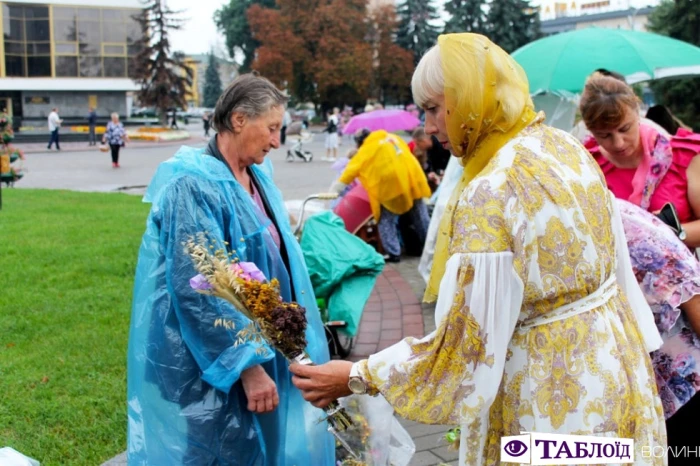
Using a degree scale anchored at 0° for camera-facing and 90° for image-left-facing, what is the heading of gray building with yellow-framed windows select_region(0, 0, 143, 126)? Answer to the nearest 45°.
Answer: approximately 0°

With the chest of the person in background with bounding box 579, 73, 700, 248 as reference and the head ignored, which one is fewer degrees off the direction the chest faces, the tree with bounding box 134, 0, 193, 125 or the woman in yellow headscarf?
the woman in yellow headscarf

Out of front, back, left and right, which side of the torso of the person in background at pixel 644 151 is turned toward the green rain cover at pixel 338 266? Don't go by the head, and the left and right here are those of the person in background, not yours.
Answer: right

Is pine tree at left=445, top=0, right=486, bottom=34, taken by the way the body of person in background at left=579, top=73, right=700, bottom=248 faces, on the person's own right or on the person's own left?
on the person's own right

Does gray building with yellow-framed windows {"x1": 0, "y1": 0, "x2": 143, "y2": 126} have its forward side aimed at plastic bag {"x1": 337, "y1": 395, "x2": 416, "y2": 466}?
yes

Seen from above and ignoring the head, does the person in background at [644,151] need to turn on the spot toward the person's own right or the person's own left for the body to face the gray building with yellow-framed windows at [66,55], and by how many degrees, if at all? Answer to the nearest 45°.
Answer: approximately 90° to the person's own right

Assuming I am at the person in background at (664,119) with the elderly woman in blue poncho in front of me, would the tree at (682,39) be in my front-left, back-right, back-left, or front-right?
back-right

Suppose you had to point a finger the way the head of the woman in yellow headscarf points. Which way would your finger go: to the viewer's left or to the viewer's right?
to the viewer's left

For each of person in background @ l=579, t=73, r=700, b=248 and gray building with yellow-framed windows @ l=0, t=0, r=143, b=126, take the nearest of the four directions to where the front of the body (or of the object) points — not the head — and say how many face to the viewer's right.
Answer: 0
